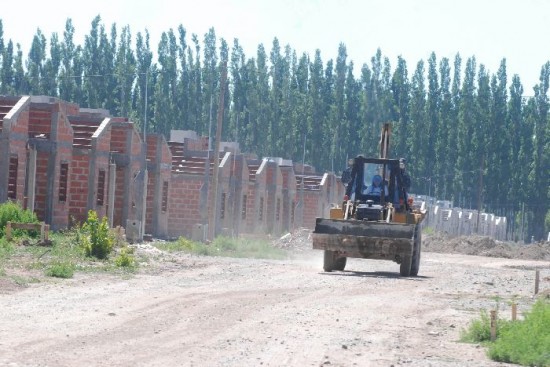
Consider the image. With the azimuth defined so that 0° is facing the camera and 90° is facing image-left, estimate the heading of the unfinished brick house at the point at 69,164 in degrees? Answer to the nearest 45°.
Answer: approximately 315°

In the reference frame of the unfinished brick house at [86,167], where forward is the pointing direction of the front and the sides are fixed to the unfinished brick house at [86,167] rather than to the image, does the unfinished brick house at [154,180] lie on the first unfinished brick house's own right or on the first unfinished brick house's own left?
on the first unfinished brick house's own left

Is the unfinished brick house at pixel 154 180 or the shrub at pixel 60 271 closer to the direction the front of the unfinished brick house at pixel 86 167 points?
the shrub

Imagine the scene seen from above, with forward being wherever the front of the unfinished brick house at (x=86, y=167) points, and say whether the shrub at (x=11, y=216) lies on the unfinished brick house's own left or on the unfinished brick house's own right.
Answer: on the unfinished brick house's own right

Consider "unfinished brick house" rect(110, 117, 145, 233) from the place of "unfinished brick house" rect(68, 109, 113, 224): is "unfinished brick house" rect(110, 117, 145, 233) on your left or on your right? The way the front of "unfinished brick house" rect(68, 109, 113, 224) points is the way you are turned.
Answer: on your left

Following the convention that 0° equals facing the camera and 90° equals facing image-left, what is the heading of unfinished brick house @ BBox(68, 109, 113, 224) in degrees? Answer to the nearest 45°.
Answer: approximately 315°
